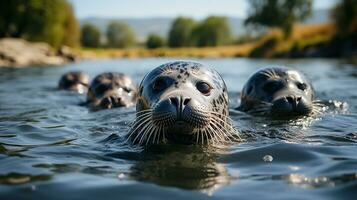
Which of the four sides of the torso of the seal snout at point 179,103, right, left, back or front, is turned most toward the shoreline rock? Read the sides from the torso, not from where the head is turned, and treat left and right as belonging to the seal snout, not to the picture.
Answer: back

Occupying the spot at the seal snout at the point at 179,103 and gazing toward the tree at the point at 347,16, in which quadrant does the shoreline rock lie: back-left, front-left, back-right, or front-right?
front-left

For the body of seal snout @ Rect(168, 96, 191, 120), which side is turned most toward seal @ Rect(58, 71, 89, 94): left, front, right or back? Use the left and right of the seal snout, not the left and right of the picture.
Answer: back

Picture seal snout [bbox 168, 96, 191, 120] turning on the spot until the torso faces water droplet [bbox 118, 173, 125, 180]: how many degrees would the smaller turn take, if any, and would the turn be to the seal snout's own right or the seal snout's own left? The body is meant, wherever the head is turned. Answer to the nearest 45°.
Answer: approximately 45° to the seal snout's own right

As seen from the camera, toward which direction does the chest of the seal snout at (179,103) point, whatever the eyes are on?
toward the camera

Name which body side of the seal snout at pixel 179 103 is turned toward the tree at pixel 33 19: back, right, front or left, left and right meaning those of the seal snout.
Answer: back

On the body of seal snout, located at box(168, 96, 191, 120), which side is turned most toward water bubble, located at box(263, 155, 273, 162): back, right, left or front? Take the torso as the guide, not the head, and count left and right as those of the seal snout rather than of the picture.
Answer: left

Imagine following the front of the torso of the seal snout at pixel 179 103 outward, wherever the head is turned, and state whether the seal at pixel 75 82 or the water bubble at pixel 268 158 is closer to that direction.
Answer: the water bubble

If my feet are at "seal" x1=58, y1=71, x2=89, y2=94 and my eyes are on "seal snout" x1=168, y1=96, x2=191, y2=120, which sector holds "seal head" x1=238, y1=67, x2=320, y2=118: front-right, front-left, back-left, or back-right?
front-left

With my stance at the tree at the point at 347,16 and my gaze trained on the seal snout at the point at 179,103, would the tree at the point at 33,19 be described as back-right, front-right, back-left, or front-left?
front-right

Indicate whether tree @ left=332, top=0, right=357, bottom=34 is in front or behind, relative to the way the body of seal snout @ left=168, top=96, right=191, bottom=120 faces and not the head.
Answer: behind

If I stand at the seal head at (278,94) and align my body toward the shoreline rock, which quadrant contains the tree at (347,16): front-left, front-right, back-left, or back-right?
front-right
